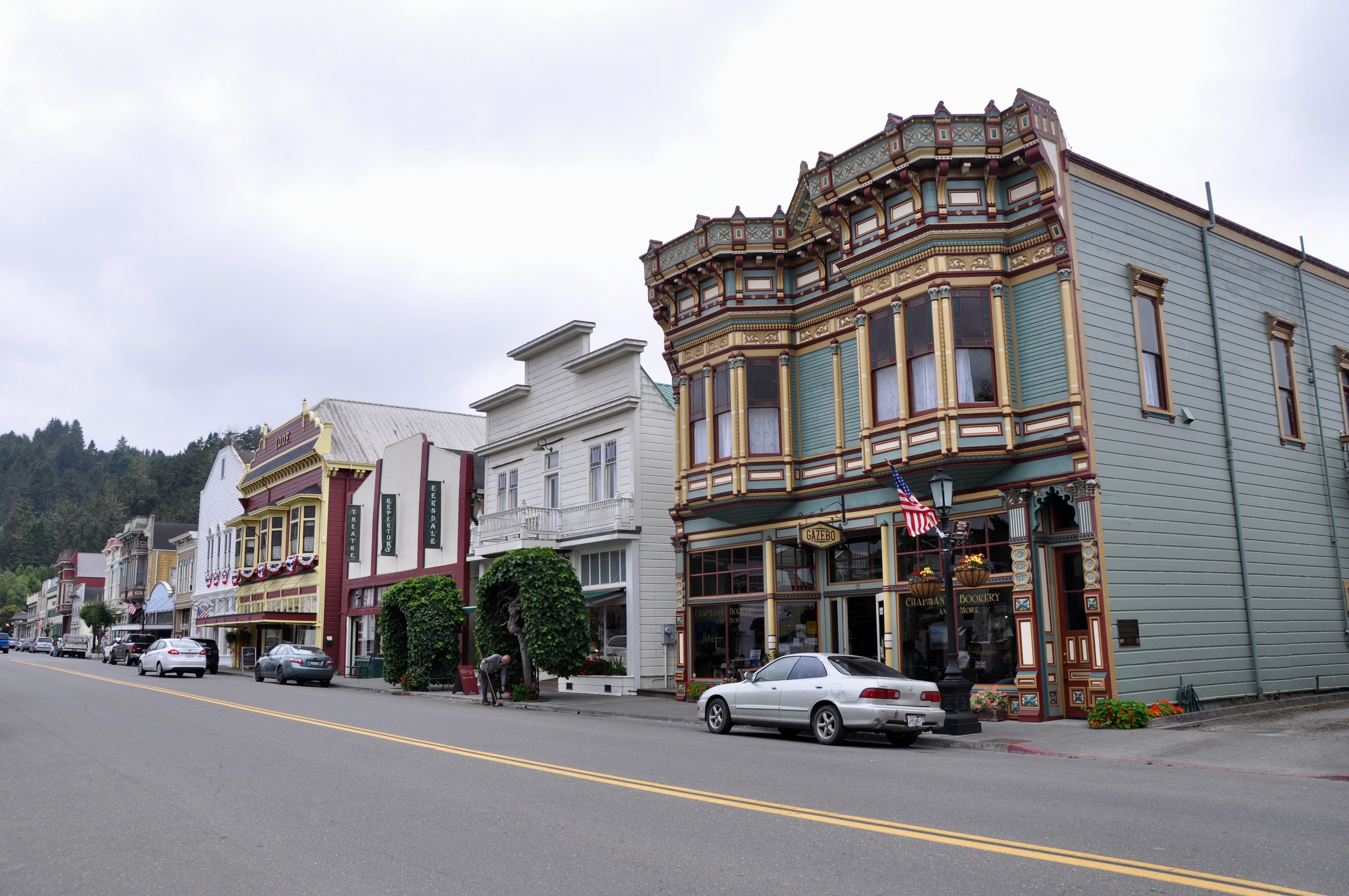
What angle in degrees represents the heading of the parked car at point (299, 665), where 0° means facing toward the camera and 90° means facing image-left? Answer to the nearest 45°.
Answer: approximately 135°

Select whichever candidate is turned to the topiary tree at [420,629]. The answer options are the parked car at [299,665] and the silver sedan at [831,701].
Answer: the silver sedan

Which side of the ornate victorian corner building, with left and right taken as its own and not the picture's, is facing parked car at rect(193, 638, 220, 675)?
right

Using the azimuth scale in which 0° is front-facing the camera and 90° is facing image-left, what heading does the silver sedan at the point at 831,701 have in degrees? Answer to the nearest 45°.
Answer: approximately 135°

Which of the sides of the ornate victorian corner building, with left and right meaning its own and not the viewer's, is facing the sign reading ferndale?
right

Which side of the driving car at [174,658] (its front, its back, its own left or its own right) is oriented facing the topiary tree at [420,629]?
back

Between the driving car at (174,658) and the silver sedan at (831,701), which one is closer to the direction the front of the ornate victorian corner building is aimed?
the silver sedan

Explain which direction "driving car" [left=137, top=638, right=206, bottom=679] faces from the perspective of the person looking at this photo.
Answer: facing away from the viewer and to the left of the viewer

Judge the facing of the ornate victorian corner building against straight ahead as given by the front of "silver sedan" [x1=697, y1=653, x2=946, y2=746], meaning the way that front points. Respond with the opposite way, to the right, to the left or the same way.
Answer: to the left

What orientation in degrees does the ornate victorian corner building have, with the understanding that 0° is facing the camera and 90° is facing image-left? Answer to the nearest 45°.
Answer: approximately 45°
